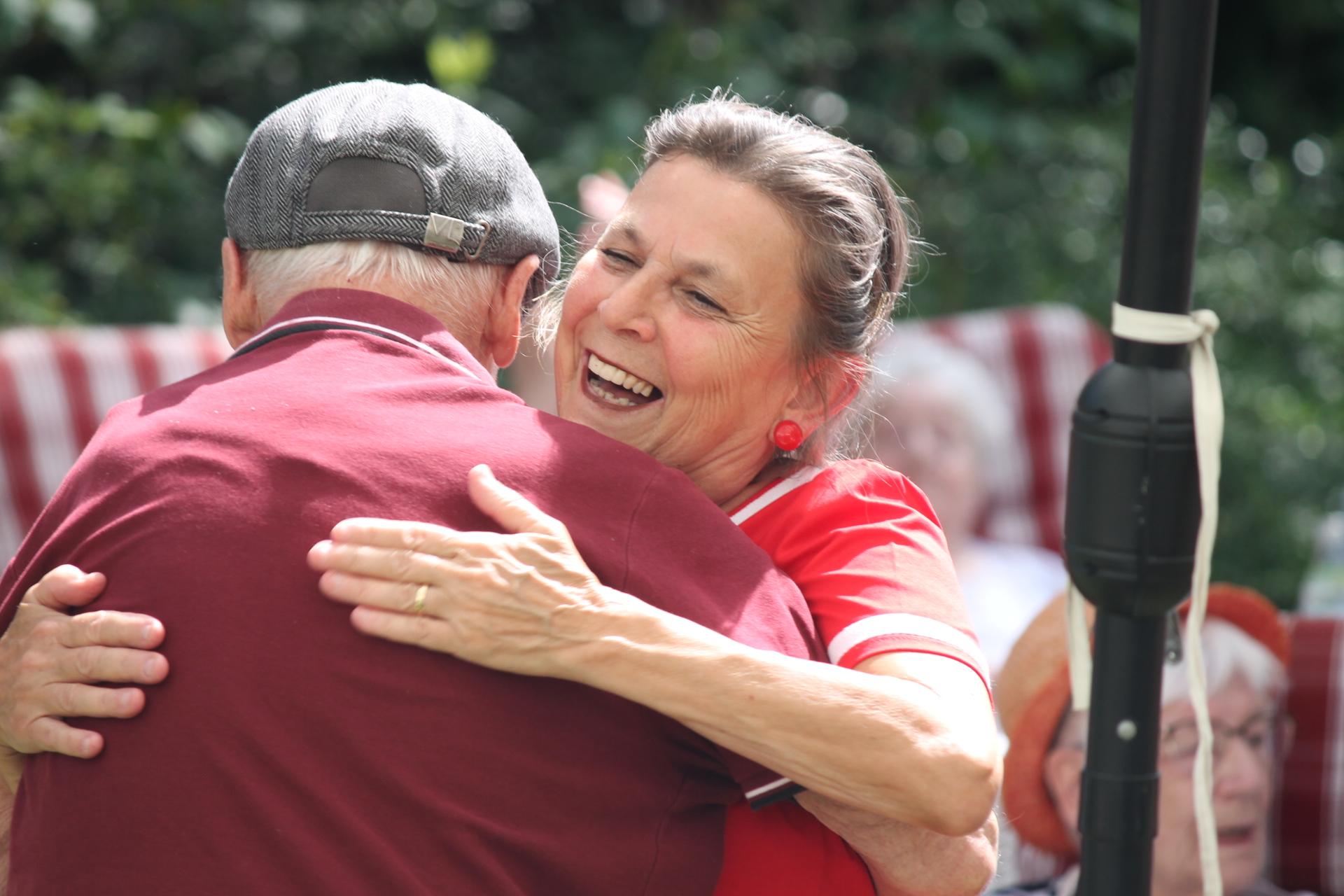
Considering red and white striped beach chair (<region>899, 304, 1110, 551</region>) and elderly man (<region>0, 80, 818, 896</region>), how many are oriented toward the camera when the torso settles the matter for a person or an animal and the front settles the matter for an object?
1

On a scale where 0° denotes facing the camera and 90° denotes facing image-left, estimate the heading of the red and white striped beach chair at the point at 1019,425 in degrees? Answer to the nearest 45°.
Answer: approximately 0°

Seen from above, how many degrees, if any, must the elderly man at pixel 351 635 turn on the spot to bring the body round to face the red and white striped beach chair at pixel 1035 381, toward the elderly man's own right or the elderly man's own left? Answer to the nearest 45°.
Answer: approximately 45° to the elderly man's own right

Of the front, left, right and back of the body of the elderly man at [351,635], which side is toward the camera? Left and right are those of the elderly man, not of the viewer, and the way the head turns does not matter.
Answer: back

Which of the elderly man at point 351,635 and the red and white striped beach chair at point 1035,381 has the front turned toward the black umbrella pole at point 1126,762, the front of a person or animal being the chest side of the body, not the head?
the red and white striped beach chair

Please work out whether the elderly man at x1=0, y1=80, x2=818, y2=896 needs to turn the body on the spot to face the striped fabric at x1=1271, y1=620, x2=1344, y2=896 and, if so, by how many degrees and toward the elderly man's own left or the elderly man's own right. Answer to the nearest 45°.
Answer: approximately 45° to the elderly man's own right

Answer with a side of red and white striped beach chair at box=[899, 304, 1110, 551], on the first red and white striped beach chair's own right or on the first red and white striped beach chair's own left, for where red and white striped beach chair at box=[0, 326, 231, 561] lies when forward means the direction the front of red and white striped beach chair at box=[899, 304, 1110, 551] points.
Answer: on the first red and white striped beach chair's own right

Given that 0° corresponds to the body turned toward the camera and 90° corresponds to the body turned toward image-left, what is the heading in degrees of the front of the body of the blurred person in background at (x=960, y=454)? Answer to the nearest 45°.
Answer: approximately 45°
